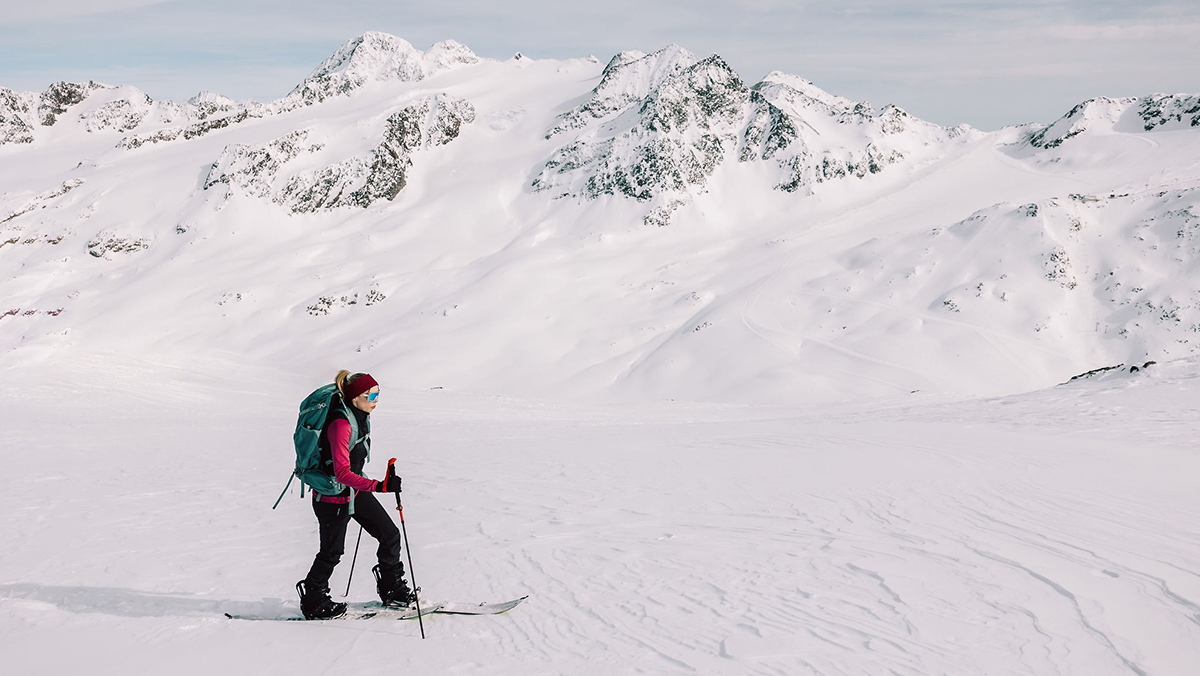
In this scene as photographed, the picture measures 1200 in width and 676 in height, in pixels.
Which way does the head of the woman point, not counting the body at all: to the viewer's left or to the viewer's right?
to the viewer's right

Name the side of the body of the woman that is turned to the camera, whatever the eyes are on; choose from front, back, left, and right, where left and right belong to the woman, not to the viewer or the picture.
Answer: right
